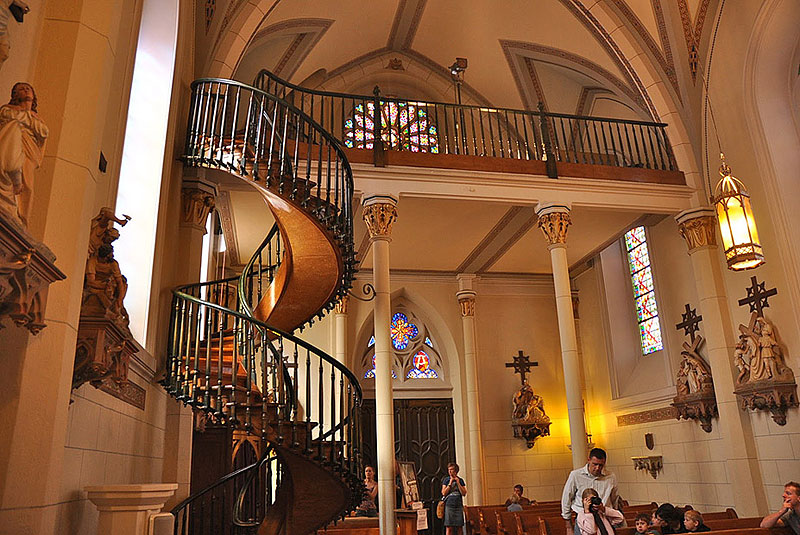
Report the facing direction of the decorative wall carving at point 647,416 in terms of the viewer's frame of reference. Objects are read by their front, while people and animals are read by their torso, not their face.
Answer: facing the viewer and to the left of the viewer

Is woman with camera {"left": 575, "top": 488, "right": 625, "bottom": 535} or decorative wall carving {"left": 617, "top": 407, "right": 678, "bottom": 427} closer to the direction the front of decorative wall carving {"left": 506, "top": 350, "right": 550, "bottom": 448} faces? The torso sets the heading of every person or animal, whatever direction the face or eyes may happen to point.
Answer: the woman with camera

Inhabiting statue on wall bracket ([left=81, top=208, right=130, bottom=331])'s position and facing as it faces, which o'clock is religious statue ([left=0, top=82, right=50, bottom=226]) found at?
The religious statue is roughly at 2 o'clock from the statue on wall bracket.

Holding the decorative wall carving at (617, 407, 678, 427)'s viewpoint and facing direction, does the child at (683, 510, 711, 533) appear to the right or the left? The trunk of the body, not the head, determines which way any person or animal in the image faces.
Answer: on its left

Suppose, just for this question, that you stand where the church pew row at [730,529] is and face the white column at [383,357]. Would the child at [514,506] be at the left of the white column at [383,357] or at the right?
right

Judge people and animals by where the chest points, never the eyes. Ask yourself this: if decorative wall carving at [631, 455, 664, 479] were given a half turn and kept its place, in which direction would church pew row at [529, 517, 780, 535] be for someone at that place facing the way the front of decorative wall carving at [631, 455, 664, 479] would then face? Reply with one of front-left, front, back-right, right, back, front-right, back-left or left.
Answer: back-right

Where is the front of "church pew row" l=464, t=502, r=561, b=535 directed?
toward the camera

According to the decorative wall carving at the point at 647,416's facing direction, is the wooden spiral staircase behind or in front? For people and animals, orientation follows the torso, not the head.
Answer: in front

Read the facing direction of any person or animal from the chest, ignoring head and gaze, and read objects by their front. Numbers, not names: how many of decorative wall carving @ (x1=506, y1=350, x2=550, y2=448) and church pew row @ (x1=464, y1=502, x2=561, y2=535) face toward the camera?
2

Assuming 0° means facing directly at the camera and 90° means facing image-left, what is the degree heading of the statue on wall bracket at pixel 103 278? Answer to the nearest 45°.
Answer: approximately 315°

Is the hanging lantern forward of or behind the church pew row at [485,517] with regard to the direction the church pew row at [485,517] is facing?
forward

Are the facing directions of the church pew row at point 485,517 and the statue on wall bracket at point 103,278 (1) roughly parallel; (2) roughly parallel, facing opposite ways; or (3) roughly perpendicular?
roughly perpendicular

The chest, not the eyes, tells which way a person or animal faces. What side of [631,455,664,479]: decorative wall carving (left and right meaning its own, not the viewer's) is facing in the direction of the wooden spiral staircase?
front

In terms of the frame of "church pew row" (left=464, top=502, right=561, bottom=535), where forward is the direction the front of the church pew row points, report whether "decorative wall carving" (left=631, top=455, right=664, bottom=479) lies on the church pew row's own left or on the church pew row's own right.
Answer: on the church pew row's own left

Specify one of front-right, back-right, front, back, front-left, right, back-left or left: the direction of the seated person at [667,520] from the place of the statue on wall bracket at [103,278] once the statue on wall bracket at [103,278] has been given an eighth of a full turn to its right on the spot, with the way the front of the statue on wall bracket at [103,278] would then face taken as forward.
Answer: left

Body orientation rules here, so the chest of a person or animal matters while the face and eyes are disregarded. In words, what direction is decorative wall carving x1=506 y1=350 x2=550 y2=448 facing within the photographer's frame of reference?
facing the viewer
